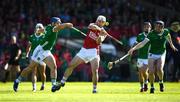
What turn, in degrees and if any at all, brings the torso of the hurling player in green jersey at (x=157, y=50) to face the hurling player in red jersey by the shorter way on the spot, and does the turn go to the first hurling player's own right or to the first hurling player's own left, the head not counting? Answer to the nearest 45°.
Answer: approximately 45° to the first hurling player's own right

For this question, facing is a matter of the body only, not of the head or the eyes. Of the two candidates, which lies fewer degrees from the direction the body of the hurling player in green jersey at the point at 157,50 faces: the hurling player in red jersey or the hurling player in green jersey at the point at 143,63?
the hurling player in red jersey

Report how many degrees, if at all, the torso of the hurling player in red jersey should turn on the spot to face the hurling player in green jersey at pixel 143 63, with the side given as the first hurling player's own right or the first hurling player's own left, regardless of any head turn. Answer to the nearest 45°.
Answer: approximately 90° to the first hurling player's own left

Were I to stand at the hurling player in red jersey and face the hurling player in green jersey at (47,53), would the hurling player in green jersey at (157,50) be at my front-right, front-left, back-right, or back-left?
back-right
